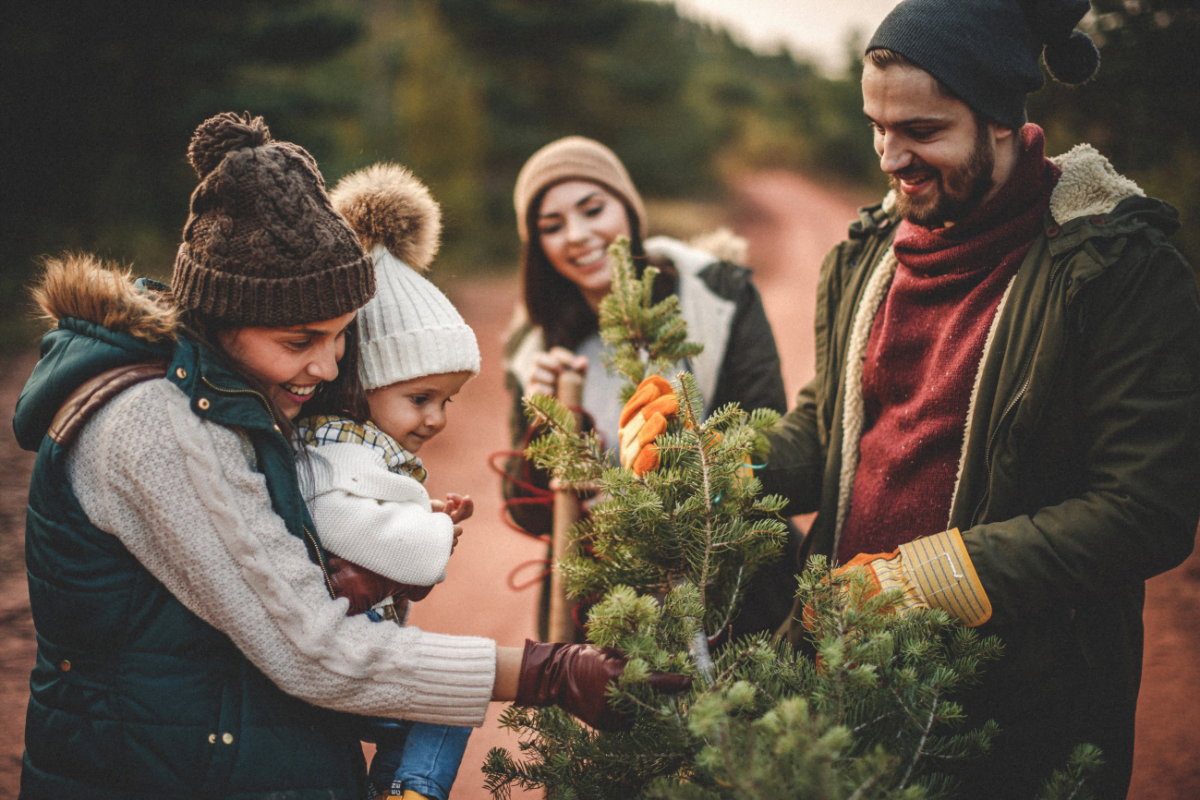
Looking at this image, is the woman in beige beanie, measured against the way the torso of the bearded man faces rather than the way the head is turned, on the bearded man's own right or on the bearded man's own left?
on the bearded man's own right

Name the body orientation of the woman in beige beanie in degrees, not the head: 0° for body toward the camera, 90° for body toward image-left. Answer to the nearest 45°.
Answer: approximately 0°

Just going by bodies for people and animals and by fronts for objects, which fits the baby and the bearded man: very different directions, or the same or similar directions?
very different directions

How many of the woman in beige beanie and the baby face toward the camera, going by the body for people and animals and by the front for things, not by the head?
1

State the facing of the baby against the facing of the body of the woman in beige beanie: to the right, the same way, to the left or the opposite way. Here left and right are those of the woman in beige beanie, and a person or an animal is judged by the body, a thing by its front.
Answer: to the left

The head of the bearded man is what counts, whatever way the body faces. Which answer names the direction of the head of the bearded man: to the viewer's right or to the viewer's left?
to the viewer's left

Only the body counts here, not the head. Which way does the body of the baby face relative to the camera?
to the viewer's right

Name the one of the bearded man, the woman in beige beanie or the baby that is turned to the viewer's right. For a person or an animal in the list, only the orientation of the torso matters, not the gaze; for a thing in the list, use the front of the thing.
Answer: the baby
